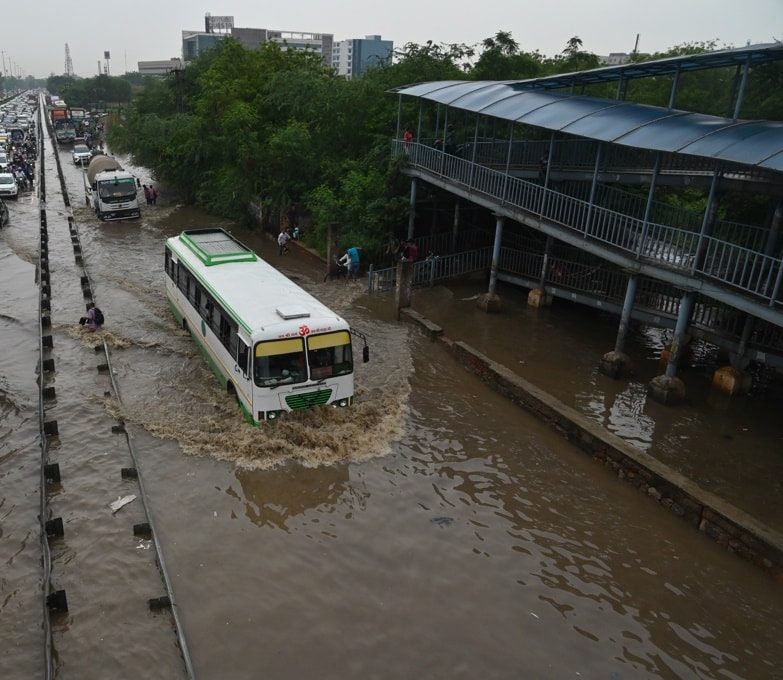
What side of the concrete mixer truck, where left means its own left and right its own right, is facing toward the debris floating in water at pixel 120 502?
front

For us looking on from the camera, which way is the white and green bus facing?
facing the viewer and to the right of the viewer

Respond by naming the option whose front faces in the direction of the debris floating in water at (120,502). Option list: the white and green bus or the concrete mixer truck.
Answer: the concrete mixer truck

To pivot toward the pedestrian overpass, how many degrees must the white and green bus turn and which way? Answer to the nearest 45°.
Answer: approximately 45° to its left

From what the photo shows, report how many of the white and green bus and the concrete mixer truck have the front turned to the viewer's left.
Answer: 0

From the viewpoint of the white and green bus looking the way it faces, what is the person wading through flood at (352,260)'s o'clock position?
The person wading through flood is roughly at 8 o'clock from the white and green bus.

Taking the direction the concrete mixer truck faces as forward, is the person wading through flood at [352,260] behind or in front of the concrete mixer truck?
in front

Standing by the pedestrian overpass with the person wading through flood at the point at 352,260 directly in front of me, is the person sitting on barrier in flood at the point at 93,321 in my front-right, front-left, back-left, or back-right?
front-left

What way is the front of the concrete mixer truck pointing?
toward the camera

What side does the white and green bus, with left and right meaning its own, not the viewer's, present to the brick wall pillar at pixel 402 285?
left

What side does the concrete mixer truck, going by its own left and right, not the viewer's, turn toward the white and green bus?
front

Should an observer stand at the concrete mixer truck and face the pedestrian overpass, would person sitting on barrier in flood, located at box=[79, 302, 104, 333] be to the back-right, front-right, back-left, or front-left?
front-right

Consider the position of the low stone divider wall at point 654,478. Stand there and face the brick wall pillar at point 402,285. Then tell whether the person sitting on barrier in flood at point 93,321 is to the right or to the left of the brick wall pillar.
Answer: left

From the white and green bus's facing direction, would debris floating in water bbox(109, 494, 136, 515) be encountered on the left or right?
on its right
